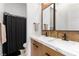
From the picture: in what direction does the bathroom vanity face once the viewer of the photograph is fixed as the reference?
facing the viewer and to the left of the viewer
